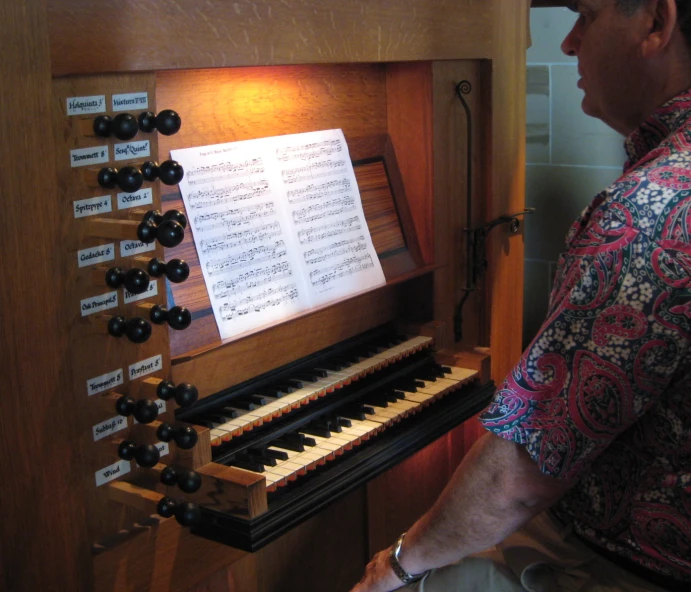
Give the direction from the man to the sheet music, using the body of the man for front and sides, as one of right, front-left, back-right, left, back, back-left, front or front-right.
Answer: front-right

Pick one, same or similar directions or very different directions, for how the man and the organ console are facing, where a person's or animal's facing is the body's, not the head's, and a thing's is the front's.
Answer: very different directions

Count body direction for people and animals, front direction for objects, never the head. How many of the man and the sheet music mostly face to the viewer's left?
1

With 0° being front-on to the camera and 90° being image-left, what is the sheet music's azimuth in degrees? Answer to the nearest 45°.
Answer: approximately 315°

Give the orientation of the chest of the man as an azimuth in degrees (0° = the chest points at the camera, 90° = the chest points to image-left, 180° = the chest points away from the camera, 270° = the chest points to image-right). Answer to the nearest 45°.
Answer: approximately 90°

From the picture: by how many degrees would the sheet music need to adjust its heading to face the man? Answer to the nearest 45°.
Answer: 0° — it already faces them
